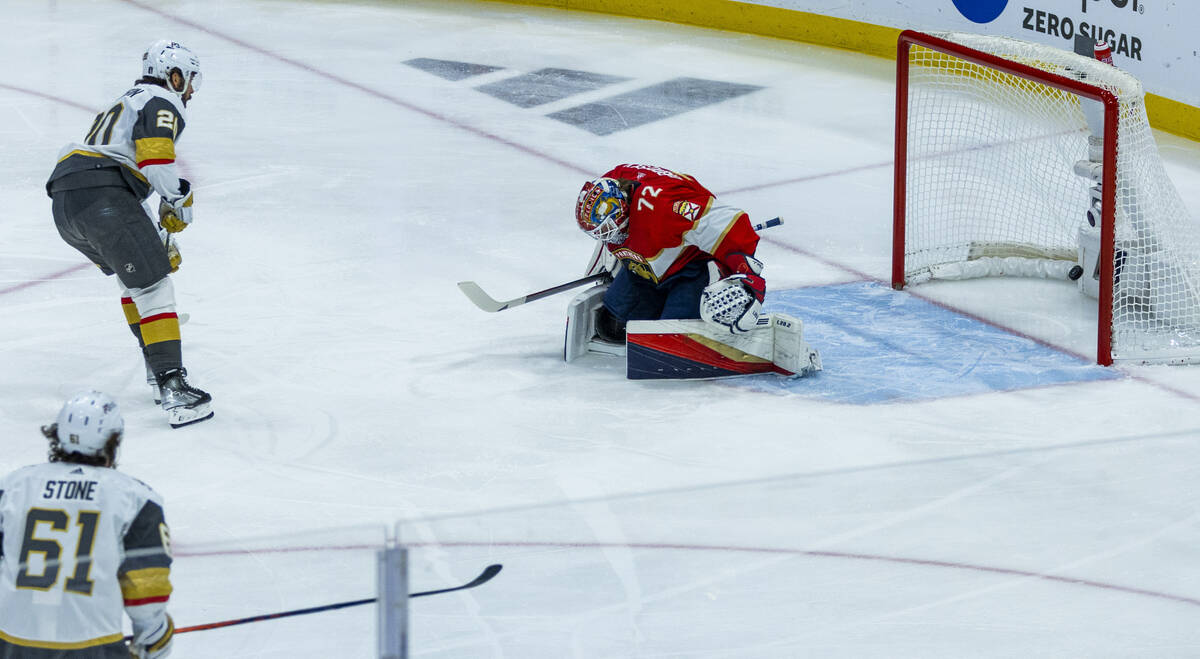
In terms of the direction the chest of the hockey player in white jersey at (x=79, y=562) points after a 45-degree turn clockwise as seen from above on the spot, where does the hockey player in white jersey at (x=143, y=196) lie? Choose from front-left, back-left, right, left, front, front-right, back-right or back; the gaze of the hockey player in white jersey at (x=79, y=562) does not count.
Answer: front-left

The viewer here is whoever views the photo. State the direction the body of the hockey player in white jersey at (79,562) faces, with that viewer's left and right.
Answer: facing away from the viewer

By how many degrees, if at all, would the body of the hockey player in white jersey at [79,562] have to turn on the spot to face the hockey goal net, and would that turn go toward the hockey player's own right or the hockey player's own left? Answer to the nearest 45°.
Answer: approximately 45° to the hockey player's own right

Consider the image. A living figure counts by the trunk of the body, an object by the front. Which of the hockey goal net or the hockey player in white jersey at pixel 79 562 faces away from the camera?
the hockey player in white jersey

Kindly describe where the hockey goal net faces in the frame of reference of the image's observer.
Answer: facing the viewer and to the left of the viewer

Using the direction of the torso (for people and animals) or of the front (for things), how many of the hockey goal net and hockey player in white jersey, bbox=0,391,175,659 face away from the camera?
1

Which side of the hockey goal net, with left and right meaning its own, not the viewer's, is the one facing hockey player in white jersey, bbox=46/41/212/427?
front

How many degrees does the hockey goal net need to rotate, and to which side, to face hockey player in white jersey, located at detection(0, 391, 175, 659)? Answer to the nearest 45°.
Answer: approximately 45° to its left
